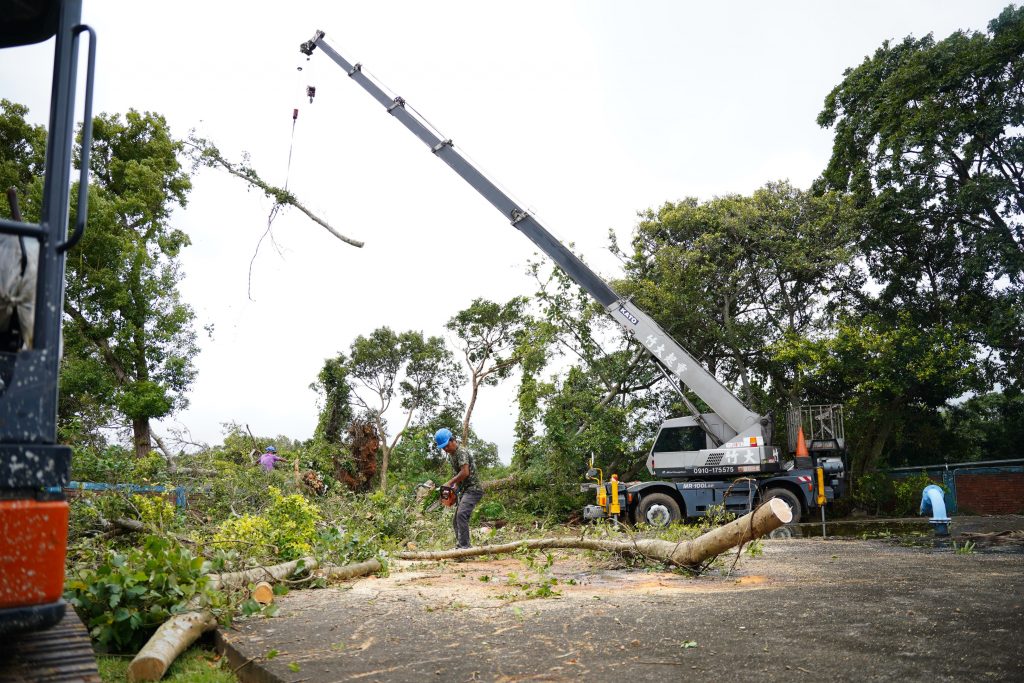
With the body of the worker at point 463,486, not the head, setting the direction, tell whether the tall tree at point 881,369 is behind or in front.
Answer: behind

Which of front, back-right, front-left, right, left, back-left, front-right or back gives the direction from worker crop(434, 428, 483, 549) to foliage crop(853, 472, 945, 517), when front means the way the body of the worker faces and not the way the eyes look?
back-right

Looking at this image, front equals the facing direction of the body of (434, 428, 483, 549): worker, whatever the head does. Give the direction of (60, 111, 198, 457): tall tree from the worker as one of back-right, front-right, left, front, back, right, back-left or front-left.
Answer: front-right

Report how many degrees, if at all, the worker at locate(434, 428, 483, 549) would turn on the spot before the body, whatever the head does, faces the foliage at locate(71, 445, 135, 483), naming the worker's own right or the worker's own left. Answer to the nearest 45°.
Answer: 0° — they already face it

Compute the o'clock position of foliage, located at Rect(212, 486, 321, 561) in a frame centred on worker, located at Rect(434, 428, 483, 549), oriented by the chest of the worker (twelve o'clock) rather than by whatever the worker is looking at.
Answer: The foliage is roughly at 12 o'clock from the worker.

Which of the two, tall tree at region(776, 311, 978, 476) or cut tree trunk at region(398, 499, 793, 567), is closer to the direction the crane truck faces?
the cut tree trunk

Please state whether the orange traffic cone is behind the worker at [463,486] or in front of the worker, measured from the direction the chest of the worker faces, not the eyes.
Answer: behind

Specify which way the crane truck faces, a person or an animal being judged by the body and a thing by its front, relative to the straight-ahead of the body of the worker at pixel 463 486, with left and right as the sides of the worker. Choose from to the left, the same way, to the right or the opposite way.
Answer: the same way

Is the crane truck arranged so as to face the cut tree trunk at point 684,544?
no

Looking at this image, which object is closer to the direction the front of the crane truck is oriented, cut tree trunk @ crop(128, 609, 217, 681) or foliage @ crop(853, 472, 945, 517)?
the cut tree trunk

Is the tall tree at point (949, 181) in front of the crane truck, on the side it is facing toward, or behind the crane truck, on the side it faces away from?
behind

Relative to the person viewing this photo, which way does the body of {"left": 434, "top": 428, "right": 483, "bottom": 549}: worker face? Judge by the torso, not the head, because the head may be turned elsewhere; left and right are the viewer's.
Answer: facing to the left of the viewer

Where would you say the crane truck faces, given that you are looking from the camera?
facing to the left of the viewer

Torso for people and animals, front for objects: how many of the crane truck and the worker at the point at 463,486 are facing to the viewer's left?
2
